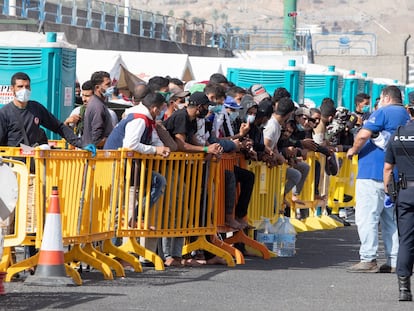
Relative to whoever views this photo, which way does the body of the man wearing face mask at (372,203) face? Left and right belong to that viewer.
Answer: facing away from the viewer and to the left of the viewer
